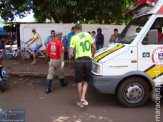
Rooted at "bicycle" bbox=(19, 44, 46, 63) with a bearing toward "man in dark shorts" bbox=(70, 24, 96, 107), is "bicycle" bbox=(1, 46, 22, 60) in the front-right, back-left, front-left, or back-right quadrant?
back-right

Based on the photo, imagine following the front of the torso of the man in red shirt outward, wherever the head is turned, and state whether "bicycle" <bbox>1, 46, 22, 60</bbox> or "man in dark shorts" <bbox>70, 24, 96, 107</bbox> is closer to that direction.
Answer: the bicycle

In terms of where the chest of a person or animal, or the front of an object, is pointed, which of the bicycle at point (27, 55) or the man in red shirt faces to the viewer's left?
the bicycle

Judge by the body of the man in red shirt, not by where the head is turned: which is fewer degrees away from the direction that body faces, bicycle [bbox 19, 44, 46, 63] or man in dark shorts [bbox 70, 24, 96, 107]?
the bicycle

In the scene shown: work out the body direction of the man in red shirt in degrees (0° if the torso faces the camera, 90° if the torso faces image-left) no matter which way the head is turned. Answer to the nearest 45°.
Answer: approximately 225°

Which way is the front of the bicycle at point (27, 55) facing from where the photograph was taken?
facing to the left of the viewer

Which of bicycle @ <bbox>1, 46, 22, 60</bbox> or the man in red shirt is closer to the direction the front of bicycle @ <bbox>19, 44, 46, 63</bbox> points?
the bicycle

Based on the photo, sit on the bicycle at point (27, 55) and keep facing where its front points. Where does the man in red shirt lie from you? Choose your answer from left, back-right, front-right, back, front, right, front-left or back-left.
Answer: left

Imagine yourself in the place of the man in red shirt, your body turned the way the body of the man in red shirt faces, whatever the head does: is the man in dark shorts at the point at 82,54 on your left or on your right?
on your right

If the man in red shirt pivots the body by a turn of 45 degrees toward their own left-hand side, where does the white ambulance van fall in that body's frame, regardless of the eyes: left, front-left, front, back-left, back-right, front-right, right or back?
back-right

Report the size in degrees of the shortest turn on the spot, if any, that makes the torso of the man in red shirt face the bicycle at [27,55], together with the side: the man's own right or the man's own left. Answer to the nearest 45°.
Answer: approximately 45° to the man's own left
